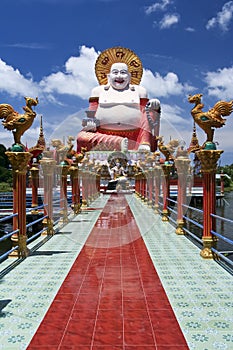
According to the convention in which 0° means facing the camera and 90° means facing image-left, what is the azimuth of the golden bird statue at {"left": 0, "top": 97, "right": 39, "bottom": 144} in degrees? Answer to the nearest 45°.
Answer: approximately 270°

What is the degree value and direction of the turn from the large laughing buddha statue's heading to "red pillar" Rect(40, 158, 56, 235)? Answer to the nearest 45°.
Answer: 0° — it already faces it

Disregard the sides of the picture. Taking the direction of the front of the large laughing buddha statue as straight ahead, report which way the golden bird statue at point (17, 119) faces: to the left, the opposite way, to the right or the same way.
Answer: to the left

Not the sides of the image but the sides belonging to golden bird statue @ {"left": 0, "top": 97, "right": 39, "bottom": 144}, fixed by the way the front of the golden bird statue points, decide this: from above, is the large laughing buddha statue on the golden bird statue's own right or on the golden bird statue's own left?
on the golden bird statue's own left

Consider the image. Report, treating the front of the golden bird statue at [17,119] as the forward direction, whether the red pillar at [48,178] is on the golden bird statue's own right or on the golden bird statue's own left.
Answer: on the golden bird statue's own left

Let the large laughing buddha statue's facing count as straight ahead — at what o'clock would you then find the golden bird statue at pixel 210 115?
The golden bird statue is roughly at 12 o'clock from the large laughing buddha statue.

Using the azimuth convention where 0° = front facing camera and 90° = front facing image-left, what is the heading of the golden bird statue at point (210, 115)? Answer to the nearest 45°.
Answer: approximately 90°

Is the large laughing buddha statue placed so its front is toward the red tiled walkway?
yes

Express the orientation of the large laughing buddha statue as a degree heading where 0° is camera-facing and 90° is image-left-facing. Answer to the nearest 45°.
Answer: approximately 0°
